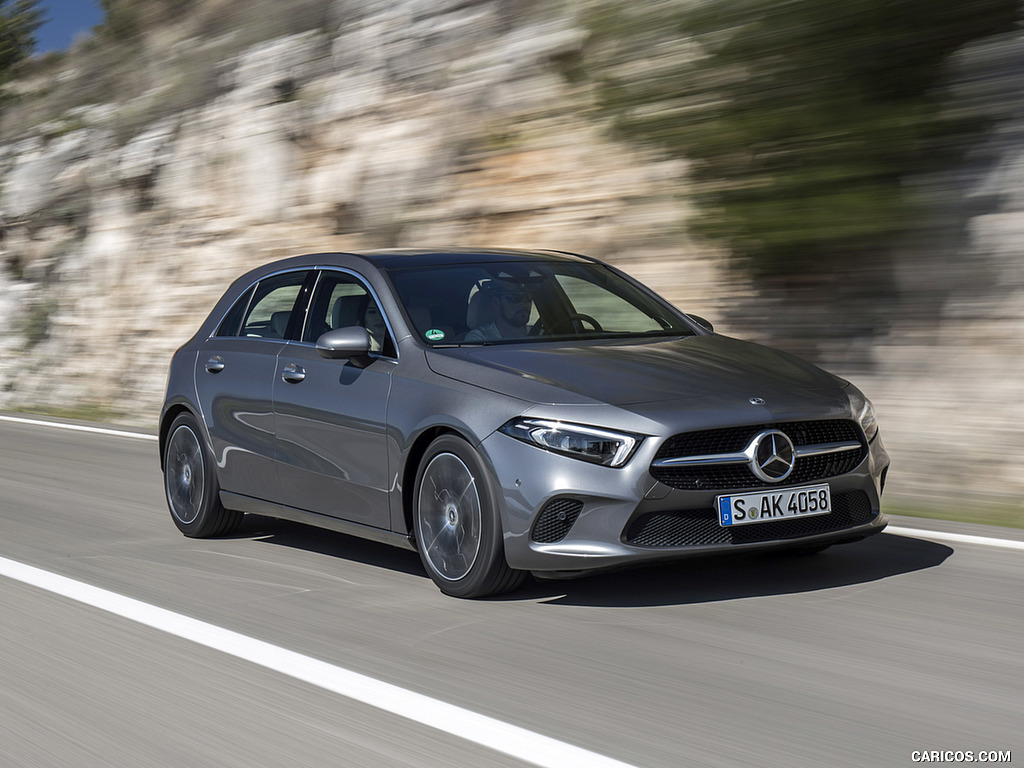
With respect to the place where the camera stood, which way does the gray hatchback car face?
facing the viewer and to the right of the viewer

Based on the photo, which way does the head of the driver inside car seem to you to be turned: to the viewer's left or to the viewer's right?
to the viewer's right
